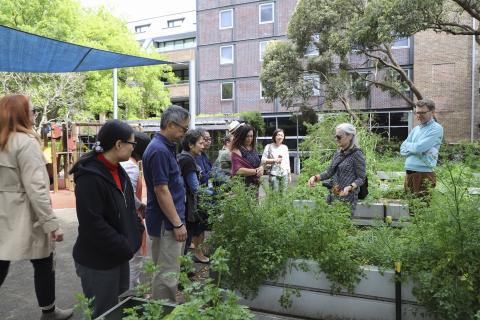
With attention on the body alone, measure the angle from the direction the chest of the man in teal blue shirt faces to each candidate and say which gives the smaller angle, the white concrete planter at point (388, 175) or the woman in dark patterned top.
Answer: the woman in dark patterned top

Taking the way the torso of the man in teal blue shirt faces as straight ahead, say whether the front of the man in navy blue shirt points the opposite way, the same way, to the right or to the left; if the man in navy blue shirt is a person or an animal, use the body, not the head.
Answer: the opposite way

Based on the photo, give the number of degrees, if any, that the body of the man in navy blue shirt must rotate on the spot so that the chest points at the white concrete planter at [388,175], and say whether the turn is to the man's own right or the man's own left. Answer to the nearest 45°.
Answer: approximately 45° to the man's own left

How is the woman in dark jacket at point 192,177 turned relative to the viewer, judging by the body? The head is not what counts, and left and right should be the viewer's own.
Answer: facing to the right of the viewer

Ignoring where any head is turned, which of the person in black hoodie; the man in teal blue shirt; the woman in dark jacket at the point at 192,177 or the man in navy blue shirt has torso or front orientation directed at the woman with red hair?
the man in teal blue shirt

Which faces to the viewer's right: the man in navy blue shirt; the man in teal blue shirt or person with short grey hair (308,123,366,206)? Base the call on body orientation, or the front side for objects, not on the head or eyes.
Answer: the man in navy blue shirt

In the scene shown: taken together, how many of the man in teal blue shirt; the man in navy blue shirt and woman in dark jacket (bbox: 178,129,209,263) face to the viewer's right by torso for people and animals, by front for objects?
2

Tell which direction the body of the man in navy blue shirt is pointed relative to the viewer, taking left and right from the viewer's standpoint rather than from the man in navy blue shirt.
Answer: facing to the right of the viewer

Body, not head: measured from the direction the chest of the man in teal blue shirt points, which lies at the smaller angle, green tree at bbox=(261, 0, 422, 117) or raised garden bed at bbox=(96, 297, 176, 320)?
the raised garden bed

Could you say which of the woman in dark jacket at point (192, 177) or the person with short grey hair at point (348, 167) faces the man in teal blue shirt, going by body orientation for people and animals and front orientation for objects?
the woman in dark jacket

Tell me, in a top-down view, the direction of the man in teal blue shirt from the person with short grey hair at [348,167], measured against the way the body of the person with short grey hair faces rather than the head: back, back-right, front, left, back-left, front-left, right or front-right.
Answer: back

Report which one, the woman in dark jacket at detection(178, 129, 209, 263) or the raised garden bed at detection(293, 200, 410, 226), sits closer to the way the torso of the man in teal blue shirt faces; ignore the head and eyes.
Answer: the woman in dark jacket

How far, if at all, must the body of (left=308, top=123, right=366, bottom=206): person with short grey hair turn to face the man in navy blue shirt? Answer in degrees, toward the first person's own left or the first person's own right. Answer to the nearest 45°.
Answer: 0° — they already face them

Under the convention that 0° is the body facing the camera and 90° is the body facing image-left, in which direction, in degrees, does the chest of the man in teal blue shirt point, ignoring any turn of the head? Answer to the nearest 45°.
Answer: approximately 45°

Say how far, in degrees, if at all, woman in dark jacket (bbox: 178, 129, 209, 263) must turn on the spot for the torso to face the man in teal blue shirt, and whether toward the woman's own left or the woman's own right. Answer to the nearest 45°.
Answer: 0° — they already face them
